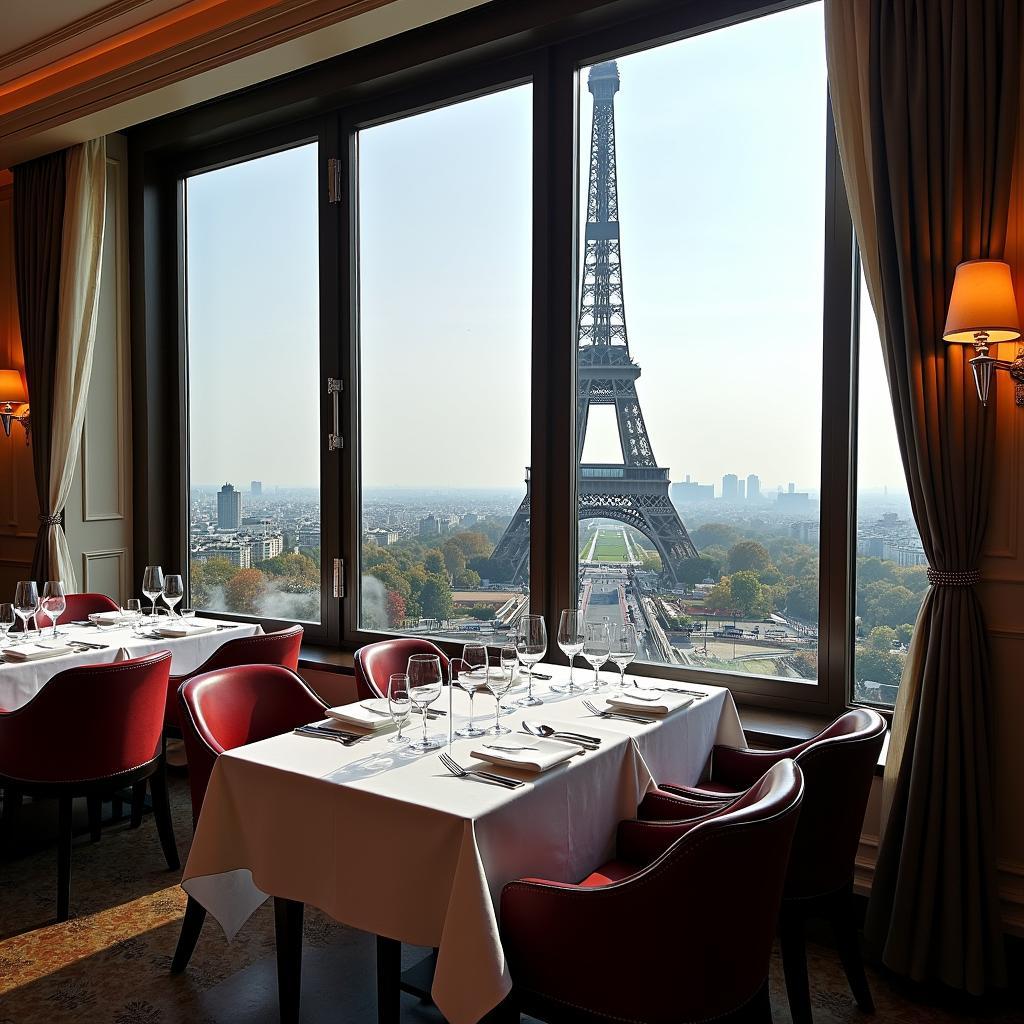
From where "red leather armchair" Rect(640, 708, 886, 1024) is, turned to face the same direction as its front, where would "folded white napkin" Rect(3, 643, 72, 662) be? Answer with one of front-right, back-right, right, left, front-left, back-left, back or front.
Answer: front-left

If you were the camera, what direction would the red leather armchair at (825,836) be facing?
facing away from the viewer and to the left of the viewer

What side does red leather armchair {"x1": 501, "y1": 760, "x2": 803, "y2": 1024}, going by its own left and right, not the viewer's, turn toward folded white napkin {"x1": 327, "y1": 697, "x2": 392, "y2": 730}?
front

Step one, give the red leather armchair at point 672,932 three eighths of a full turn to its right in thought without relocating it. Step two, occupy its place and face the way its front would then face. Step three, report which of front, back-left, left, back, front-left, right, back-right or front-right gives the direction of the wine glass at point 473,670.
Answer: back-left

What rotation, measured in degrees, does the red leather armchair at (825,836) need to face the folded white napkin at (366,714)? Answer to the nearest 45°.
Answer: approximately 45° to its left

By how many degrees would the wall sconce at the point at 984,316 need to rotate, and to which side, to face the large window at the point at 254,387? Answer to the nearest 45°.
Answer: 0° — it already faces it

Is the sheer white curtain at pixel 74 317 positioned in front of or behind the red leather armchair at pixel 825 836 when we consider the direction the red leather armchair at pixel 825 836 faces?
in front

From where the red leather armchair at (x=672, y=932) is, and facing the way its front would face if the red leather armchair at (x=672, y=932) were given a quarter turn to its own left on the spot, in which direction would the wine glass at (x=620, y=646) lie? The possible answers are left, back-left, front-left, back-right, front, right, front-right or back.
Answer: back-right

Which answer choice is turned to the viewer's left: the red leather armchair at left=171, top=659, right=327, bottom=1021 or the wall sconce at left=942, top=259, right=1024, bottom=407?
the wall sconce

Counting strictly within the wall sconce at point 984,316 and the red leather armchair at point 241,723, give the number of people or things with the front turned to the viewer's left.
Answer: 1

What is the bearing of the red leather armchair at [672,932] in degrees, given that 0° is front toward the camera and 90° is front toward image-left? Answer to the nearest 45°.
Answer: approximately 135°

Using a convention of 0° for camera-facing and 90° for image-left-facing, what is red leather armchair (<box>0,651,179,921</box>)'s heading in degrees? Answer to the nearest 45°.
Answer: approximately 135°

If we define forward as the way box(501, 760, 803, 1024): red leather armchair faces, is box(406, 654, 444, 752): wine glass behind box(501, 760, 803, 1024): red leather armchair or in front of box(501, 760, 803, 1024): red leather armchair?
in front

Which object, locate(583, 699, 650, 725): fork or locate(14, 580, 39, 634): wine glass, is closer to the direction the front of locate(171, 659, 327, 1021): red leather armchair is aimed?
the fork

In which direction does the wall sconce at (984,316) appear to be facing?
to the viewer's left
